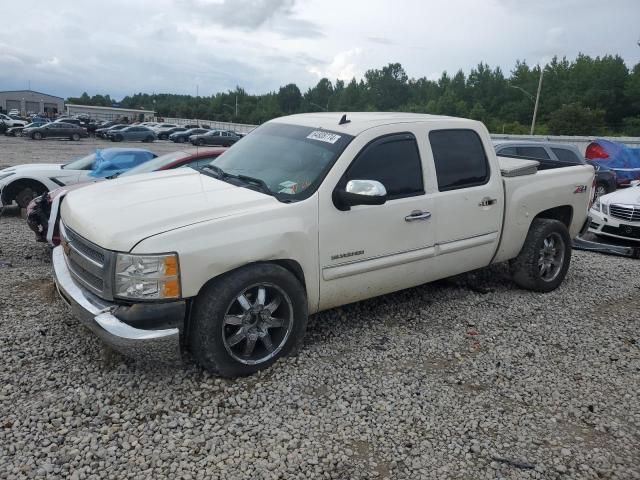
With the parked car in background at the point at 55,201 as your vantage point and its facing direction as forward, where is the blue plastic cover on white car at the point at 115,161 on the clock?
The blue plastic cover on white car is roughly at 5 o'clock from the parked car in background.

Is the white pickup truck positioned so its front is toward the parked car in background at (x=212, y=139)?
no

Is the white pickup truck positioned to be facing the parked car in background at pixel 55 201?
no

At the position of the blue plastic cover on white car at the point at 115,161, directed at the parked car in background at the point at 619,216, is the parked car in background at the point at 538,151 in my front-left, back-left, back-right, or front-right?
front-left

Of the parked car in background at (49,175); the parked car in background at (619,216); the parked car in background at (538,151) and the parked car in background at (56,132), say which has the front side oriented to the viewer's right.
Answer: the parked car in background at (538,151)

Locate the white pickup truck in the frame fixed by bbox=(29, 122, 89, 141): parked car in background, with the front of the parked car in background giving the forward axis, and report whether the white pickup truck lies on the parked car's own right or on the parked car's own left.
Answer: on the parked car's own left

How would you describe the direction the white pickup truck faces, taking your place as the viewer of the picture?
facing the viewer and to the left of the viewer

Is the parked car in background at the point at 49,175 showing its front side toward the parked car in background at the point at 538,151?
no

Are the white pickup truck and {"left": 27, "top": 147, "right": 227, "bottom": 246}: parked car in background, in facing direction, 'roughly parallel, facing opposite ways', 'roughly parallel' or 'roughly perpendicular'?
roughly parallel

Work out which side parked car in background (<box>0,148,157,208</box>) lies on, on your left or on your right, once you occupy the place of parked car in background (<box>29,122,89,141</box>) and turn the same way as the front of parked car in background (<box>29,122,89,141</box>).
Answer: on your left

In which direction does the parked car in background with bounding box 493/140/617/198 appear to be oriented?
to the viewer's right

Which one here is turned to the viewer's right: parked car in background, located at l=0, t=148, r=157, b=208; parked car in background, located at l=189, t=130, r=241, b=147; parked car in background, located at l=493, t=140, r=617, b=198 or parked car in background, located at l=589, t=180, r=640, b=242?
parked car in background, located at l=493, t=140, r=617, b=198

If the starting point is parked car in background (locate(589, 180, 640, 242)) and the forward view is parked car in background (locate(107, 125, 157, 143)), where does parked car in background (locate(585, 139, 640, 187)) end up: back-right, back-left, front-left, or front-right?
front-right

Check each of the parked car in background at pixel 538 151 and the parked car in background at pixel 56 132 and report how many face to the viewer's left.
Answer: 1

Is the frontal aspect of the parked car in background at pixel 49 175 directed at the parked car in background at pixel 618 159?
no
